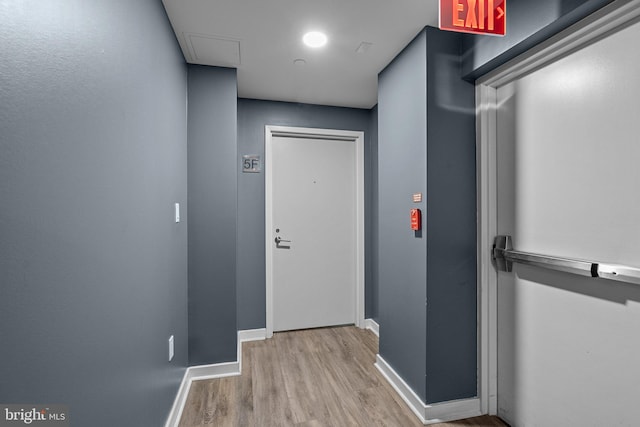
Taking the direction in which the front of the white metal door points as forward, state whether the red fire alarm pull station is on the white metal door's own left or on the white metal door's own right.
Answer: on the white metal door's own right

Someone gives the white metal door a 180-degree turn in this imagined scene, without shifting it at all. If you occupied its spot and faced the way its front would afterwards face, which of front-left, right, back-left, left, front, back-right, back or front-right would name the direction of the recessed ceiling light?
back-left

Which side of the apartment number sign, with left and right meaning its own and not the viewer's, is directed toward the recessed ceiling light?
front

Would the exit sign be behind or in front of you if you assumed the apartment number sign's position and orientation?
in front

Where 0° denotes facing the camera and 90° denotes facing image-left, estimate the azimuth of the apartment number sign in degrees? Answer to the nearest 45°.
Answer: approximately 0°

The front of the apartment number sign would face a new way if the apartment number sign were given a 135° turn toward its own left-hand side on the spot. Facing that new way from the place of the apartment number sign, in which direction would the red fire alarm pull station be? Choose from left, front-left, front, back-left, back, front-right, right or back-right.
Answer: right
